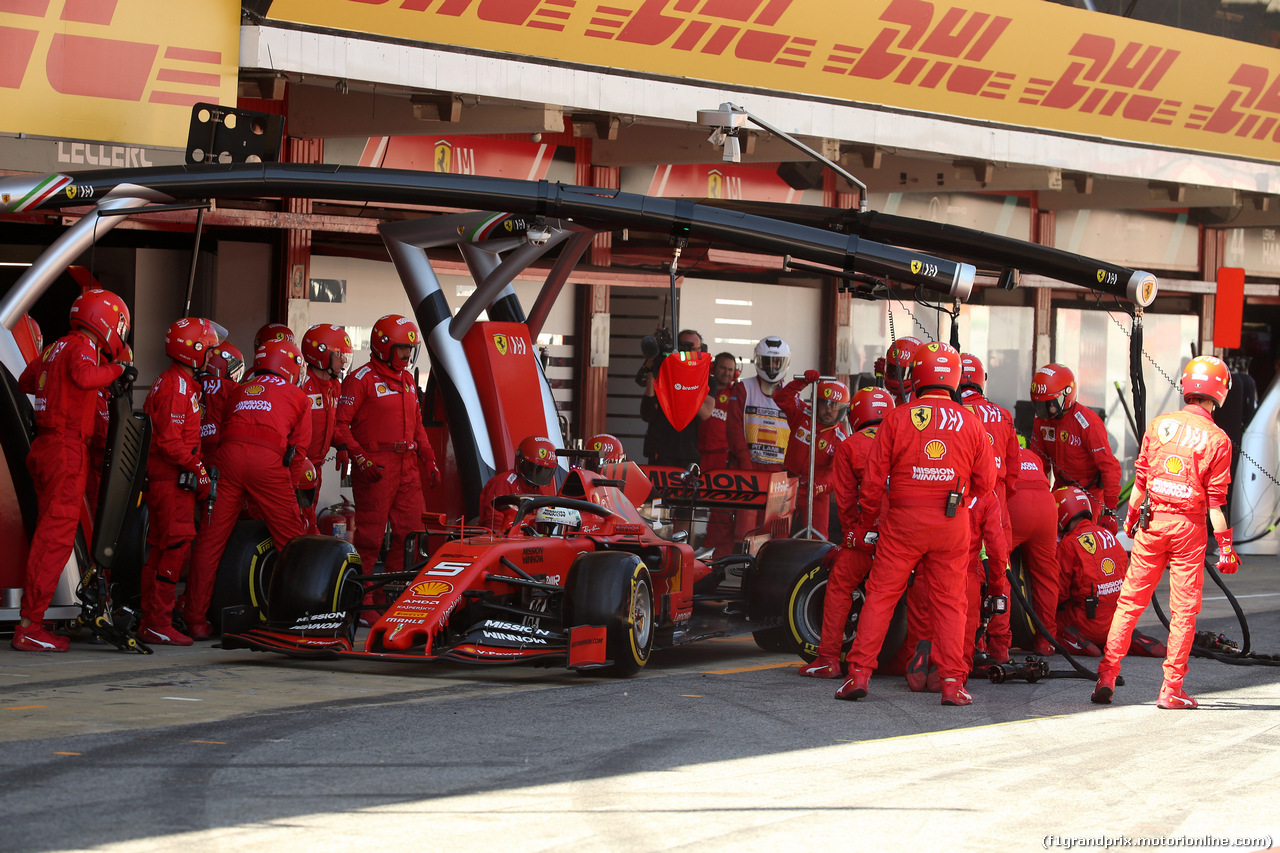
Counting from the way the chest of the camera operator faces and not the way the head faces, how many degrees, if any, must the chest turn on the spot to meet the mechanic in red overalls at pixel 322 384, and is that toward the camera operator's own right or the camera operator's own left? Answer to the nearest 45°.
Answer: approximately 45° to the camera operator's own right

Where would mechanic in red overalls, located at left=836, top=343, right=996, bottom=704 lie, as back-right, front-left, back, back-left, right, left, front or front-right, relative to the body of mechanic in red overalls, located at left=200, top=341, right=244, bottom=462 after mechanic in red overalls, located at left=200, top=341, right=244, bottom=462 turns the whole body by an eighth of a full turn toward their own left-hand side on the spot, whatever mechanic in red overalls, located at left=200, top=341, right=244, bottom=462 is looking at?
right

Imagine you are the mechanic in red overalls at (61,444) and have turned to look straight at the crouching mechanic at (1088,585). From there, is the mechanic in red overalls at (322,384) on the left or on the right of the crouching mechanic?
left

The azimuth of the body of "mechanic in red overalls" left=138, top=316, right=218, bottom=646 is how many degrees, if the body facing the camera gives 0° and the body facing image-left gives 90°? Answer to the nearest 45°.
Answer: approximately 270°

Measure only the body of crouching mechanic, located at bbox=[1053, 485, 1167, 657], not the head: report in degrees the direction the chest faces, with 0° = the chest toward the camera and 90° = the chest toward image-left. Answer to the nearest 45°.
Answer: approximately 135°

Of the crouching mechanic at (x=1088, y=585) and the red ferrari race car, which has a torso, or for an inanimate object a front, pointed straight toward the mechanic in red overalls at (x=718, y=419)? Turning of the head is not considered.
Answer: the crouching mechanic

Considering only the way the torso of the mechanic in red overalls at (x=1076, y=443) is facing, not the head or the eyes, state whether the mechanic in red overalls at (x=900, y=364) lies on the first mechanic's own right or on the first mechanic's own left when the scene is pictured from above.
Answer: on the first mechanic's own right

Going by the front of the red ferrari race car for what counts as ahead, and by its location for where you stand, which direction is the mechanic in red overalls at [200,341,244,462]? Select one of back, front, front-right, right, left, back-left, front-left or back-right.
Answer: right

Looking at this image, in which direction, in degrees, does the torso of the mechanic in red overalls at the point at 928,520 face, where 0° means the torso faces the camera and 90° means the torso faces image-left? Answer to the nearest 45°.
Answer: approximately 180°

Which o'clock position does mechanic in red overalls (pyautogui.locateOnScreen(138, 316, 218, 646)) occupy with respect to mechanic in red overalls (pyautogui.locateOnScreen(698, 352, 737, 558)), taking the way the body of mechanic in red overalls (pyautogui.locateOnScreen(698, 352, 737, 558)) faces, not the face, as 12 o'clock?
mechanic in red overalls (pyautogui.locateOnScreen(138, 316, 218, 646)) is roughly at 1 o'clock from mechanic in red overalls (pyautogui.locateOnScreen(698, 352, 737, 558)).

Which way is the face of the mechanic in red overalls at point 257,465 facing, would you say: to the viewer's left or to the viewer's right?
to the viewer's right

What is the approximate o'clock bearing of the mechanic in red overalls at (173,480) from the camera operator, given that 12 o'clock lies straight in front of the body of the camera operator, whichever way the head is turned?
The mechanic in red overalls is roughly at 1 o'clock from the camera operator.

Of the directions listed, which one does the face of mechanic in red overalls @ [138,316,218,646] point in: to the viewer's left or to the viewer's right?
to the viewer's right

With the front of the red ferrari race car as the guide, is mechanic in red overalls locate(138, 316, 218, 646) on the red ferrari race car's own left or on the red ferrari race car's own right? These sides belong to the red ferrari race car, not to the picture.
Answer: on the red ferrari race car's own right

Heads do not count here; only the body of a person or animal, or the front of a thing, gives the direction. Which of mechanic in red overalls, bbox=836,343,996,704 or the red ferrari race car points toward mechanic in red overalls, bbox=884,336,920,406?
mechanic in red overalls, bbox=836,343,996,704
